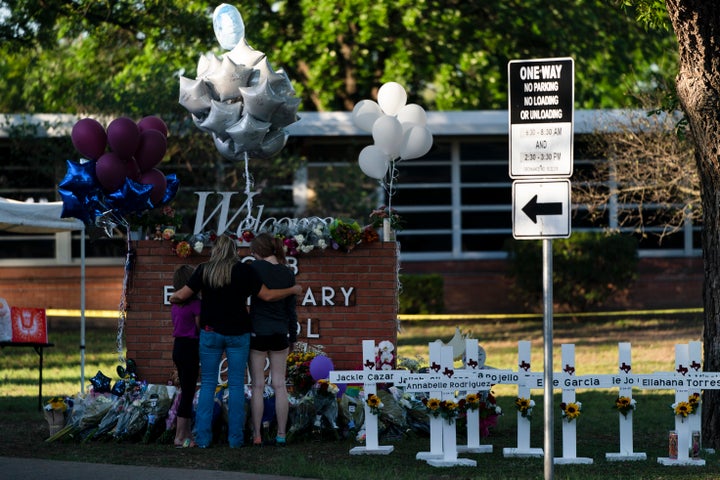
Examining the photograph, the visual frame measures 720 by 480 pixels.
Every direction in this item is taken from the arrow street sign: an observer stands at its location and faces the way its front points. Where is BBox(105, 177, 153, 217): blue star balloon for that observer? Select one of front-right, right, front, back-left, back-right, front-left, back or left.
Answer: back-right

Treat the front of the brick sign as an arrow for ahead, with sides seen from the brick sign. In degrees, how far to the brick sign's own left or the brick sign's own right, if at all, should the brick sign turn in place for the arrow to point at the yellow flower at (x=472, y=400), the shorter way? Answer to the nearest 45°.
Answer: approximately 45° to the brick sign's own left

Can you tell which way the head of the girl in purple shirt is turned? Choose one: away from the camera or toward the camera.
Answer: away from the camera

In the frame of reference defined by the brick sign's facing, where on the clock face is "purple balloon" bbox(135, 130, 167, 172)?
The purple balloon is roughly at 3 o'clock from the brick sign.

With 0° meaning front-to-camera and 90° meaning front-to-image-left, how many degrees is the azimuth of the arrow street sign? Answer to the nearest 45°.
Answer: approximately 0°

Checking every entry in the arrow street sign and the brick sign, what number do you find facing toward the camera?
2

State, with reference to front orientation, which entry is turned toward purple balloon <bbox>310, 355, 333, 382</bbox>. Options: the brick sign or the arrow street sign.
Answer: the brick sign

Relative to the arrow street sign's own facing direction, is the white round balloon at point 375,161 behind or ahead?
behind

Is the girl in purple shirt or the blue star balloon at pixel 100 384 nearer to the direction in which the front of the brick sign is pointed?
the girl in purple shirt

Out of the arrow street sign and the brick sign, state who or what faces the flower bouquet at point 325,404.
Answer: the brick sign

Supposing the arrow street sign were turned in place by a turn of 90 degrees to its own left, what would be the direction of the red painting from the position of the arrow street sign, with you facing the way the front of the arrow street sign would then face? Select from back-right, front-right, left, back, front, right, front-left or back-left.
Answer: back-left
